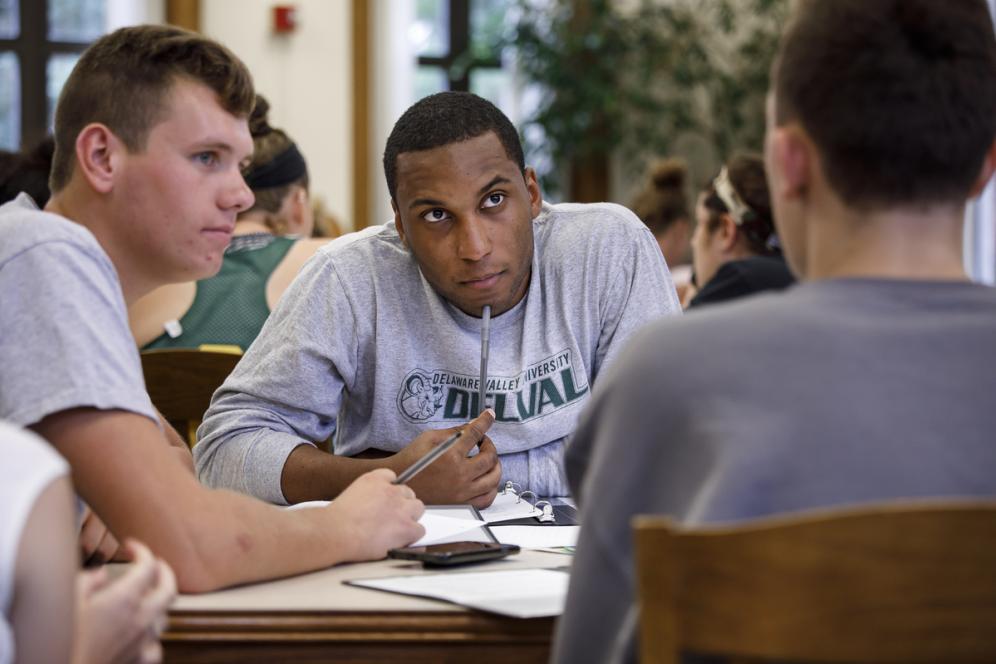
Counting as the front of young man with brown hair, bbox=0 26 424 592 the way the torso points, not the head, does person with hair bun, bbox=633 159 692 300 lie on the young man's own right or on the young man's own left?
on the young man's own left

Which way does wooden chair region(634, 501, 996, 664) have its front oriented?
away from the camera

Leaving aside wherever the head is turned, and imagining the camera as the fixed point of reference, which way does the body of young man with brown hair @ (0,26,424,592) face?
to the viewer's right

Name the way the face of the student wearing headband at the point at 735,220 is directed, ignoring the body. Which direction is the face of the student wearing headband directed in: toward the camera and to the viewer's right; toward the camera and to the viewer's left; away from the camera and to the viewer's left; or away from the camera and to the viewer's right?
away from the camera and to the viewer's left

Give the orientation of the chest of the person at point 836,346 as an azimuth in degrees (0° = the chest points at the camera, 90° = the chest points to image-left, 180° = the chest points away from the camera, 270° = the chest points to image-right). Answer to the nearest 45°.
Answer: approximately 180°

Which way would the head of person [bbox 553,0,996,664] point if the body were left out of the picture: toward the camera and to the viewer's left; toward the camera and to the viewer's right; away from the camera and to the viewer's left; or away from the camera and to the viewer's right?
away from the camera and to the viewer's left

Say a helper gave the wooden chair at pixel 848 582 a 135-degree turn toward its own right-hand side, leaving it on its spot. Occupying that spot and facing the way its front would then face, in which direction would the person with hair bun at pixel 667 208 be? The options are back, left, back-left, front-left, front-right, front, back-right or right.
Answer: back-left

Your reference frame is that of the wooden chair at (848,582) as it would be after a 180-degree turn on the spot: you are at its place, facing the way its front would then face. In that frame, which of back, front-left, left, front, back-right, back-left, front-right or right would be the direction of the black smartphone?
back-right

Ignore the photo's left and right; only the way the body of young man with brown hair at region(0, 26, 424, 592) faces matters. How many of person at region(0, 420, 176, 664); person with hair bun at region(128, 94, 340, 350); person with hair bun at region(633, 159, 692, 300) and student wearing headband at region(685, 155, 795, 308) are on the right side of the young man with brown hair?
1

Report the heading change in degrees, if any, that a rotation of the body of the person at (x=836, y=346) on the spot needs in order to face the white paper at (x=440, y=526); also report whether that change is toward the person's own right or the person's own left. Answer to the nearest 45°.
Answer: approximately 45° to the person's own left

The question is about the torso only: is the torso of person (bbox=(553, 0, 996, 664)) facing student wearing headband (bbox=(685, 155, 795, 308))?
yes

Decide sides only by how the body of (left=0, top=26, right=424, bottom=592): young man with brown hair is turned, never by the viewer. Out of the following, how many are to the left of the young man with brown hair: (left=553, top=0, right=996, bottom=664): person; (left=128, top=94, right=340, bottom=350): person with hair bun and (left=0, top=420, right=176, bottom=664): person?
1

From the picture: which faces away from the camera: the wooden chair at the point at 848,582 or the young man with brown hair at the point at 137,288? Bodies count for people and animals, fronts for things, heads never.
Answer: the wooden chair

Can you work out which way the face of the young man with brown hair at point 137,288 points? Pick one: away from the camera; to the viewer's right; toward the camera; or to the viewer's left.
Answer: to the viewer's right
